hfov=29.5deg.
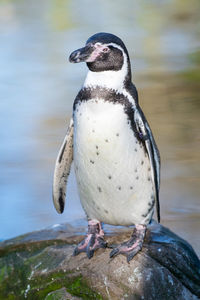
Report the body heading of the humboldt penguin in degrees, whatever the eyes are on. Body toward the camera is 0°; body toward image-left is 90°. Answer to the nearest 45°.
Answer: approximately 45°
